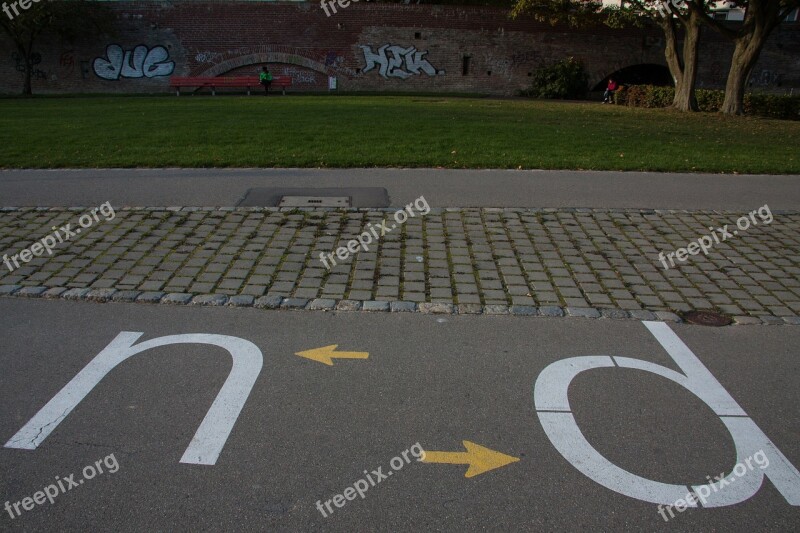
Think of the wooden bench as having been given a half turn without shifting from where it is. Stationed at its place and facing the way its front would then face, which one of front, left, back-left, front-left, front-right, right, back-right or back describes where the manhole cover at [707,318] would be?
back

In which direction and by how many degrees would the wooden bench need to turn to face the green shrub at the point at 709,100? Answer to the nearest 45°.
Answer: approximately 45° to its left

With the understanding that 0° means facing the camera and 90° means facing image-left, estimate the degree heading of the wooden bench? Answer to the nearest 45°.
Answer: approximately 0°

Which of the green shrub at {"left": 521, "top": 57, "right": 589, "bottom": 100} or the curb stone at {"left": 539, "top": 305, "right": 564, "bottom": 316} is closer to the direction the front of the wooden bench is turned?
the curb stone

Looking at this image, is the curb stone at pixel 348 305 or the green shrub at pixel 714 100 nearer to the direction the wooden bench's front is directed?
the curb stone

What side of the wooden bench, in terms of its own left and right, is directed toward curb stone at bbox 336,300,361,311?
front

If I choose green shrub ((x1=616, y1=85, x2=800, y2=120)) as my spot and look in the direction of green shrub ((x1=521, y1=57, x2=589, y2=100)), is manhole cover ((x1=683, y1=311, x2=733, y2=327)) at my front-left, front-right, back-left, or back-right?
back-left

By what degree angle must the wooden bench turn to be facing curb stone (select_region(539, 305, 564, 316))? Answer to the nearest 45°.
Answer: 0° — it already faces it

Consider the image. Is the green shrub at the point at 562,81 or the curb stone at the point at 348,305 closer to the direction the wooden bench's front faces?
the curb stone

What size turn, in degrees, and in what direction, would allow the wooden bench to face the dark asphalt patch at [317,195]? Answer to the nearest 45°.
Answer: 0° — it already faces it

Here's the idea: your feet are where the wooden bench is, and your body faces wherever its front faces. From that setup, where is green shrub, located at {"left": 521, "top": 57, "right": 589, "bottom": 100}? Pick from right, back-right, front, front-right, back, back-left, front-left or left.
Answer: left

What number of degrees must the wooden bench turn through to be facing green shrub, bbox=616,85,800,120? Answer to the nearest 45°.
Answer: approximately 45° to its left
